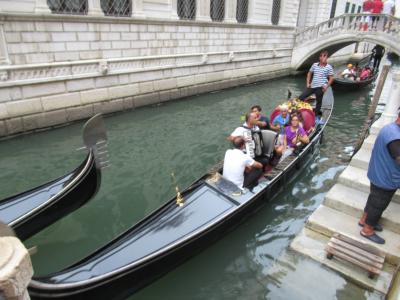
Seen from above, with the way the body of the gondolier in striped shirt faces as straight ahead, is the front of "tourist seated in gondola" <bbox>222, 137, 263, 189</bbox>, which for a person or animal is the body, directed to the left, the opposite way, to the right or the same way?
the opposite way

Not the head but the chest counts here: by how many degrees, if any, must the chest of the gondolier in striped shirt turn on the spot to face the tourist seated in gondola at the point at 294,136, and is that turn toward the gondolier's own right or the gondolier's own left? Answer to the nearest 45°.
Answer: approximately 45° to the gondolier's own left

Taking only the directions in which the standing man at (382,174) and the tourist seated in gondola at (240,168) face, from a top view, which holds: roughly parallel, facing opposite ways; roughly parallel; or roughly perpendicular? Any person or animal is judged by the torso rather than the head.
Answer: roughly perpendicular

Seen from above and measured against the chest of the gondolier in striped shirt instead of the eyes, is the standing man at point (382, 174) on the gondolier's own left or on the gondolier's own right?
on the gondolier's own left

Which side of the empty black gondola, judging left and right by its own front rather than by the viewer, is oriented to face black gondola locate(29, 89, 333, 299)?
right

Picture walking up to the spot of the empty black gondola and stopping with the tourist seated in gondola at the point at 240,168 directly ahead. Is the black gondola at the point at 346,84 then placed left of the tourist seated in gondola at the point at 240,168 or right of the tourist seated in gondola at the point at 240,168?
left

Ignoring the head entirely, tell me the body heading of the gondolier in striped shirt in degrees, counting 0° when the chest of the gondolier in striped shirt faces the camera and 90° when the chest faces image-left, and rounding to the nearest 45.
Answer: approximately 45°

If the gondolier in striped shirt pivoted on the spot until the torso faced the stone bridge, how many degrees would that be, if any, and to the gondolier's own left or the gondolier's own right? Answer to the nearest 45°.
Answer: approximately 135° to the gondolier's own right

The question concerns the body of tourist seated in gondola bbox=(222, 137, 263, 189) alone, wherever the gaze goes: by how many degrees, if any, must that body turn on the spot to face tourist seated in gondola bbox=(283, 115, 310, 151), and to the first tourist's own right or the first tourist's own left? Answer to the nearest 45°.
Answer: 0° — they already face them

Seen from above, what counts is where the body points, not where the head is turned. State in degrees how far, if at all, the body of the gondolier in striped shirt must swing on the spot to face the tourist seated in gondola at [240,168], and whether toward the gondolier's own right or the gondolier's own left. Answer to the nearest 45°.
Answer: approximately 45° to the gondolier's own left
